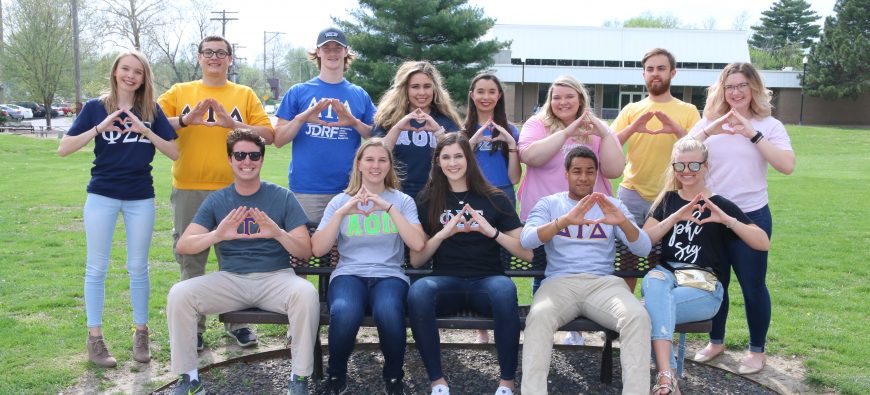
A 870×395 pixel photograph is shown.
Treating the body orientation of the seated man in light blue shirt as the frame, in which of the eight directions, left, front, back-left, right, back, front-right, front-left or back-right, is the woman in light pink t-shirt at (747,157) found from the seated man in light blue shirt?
back-left

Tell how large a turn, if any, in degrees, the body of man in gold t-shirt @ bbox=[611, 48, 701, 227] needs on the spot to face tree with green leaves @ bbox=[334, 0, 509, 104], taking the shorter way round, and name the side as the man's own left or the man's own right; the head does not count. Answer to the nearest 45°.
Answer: approximately 135° to the man's own right

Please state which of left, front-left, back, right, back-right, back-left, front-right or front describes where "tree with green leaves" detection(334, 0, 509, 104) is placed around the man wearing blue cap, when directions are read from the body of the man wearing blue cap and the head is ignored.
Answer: back

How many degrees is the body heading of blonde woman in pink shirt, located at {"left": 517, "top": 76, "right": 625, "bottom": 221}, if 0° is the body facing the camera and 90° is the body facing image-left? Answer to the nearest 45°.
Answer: approximately 0°

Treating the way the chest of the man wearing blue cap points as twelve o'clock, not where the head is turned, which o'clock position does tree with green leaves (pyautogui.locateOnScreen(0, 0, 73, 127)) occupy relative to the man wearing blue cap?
The tree with green leaves is roughly at 5 o'clock from the man wearing blue cap.

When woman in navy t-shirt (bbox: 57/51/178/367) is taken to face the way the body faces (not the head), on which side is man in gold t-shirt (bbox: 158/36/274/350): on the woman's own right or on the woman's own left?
on the woman's own left

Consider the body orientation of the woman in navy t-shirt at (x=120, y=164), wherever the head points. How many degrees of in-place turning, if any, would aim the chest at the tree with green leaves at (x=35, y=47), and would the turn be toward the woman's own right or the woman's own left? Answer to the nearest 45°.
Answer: approximately 180°

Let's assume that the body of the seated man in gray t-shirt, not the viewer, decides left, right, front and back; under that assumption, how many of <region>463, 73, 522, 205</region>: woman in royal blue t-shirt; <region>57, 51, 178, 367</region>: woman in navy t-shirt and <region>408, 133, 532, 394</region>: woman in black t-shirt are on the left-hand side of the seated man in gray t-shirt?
2
